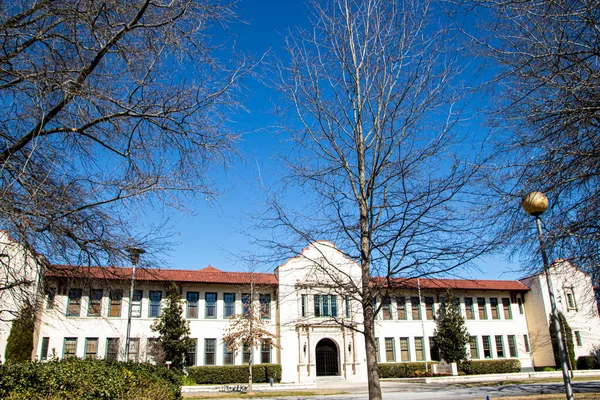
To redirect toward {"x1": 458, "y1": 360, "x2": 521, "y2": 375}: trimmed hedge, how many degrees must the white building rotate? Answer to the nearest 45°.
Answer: approximately 90° to its left

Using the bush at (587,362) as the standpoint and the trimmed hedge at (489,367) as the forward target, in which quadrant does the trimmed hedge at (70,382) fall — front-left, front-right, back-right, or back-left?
front-left

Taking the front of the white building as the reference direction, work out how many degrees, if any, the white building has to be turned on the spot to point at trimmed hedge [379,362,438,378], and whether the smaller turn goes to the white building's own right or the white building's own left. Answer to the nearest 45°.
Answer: approximately 90° to the white building's own left

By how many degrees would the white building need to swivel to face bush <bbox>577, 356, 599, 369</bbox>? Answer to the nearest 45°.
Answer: approximately 90° to its left

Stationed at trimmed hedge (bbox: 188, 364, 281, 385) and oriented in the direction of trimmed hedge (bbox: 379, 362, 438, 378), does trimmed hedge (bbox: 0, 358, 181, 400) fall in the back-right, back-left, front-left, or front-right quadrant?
back-right

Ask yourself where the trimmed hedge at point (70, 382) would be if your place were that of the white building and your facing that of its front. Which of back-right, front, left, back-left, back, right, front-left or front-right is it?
front

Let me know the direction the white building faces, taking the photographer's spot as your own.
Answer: facing the viewer
